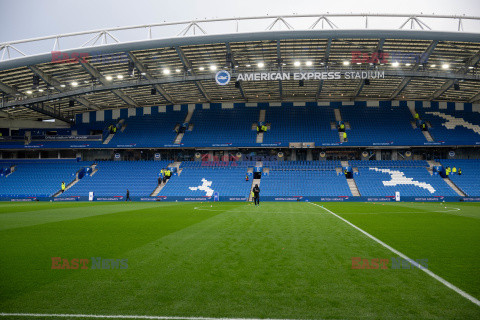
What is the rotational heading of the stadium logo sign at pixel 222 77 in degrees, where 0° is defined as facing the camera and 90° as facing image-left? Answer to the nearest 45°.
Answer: approximately 0°
